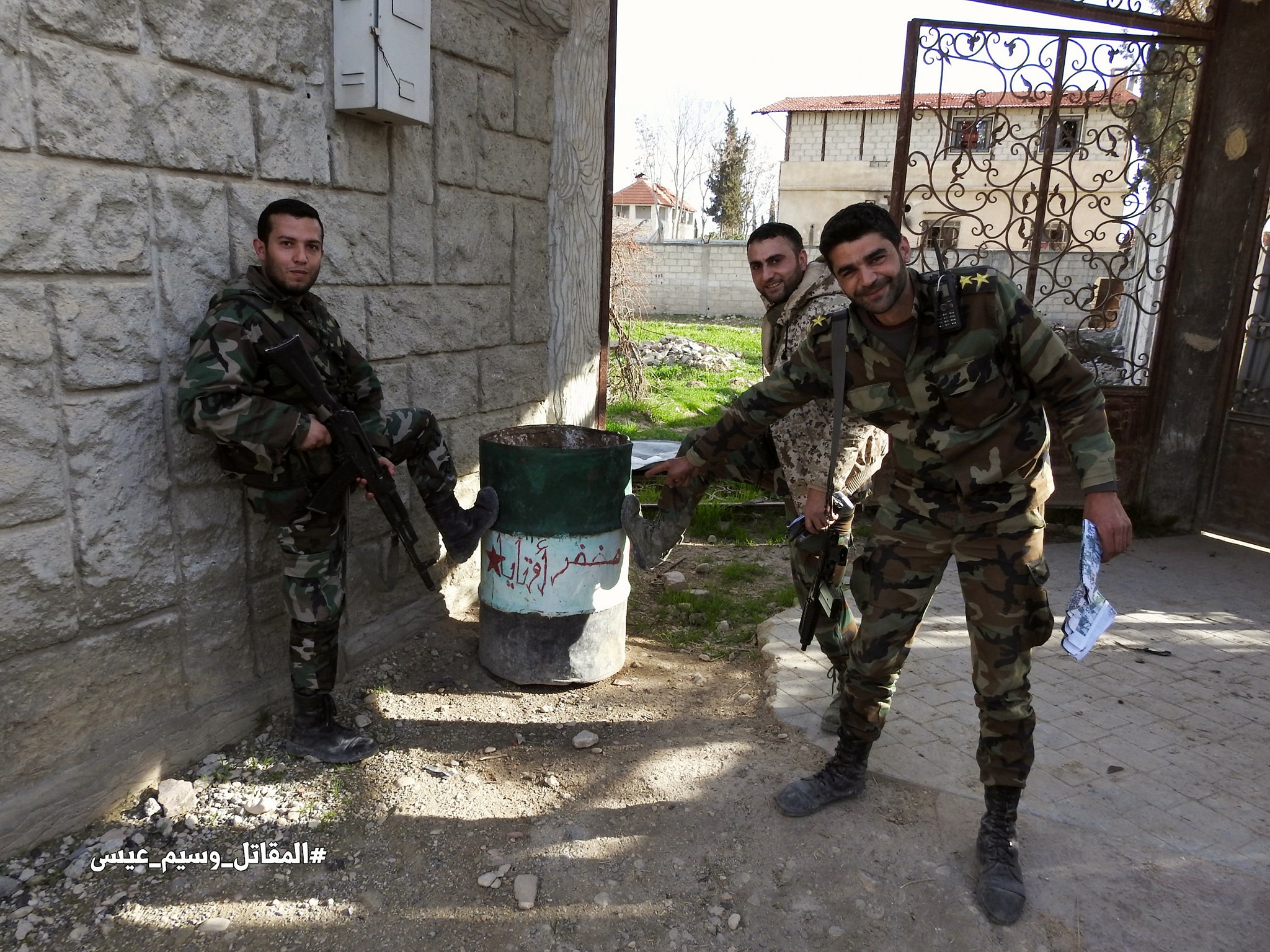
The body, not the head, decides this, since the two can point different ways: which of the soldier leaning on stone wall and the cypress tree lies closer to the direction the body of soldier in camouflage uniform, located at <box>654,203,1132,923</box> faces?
the soldier leaning on stone wall

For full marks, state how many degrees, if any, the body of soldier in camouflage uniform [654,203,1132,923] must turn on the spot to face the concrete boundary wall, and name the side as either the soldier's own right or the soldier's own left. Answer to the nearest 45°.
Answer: approximately 180°

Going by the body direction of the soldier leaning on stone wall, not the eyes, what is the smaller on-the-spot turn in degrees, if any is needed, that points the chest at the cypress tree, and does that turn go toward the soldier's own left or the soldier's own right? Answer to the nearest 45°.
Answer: approximately 90° to the soldier's own left

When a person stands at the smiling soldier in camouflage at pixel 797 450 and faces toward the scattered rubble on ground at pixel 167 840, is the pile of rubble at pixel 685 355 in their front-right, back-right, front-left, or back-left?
back-right

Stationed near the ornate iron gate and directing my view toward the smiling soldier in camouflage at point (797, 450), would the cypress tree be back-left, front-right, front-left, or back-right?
back-right

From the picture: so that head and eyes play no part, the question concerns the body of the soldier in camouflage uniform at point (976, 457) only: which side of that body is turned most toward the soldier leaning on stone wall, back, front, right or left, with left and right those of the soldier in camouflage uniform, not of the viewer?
right

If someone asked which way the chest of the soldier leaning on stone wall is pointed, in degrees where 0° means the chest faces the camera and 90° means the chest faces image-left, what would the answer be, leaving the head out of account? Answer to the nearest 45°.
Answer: approximately 315°

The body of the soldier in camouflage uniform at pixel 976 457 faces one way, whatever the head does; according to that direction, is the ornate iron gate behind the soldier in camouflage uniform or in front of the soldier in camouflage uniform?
behind

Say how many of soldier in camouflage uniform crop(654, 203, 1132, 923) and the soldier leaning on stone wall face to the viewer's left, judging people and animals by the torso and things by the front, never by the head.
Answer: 0

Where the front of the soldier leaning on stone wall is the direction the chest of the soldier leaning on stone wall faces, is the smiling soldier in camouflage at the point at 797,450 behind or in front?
in front

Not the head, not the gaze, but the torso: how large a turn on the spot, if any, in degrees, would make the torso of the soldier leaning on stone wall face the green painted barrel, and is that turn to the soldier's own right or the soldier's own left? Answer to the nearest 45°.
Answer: approximately 45° to the soldier's own left
